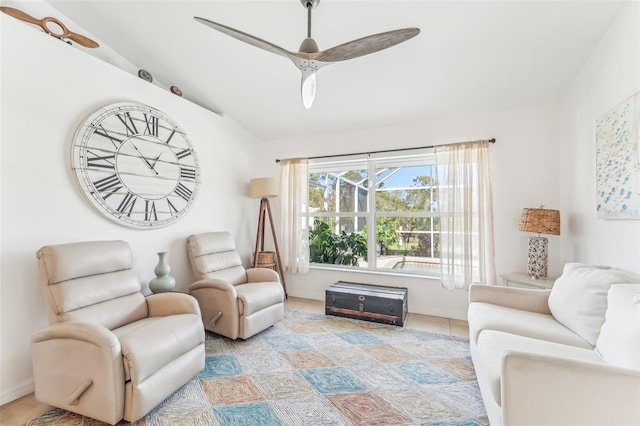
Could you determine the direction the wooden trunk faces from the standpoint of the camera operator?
facing the viewer

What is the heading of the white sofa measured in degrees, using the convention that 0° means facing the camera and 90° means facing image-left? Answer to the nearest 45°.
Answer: approximately 90°

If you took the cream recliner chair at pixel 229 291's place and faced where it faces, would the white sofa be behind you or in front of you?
in front

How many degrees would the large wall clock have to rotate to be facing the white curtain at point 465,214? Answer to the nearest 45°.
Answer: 0° — it already faces it

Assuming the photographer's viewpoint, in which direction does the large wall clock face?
facing the viewer and to the right of the viewer

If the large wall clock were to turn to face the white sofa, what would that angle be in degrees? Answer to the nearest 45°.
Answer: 0° — it already faces it

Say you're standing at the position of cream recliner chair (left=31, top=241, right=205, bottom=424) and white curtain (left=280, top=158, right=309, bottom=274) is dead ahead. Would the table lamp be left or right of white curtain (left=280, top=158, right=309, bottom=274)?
right

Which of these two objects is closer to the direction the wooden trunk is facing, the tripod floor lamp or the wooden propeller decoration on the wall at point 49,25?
the wooden propeller decoration on the wall

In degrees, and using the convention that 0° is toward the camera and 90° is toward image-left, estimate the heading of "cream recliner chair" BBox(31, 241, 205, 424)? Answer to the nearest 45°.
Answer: approximately 315°

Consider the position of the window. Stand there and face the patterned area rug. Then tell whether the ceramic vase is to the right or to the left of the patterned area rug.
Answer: right

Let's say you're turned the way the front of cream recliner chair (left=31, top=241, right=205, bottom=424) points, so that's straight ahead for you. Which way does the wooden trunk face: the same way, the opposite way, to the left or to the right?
to the right

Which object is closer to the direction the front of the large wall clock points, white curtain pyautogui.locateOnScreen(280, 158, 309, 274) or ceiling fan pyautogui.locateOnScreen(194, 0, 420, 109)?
the ceiling fan

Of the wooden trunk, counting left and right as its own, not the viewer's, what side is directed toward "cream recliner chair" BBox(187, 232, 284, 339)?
right

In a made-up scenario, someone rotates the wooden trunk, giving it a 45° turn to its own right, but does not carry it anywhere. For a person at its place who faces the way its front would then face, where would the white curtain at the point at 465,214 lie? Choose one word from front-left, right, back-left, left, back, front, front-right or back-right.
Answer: back-left
